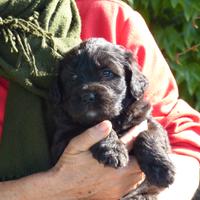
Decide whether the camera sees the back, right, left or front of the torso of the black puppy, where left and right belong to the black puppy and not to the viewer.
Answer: front
